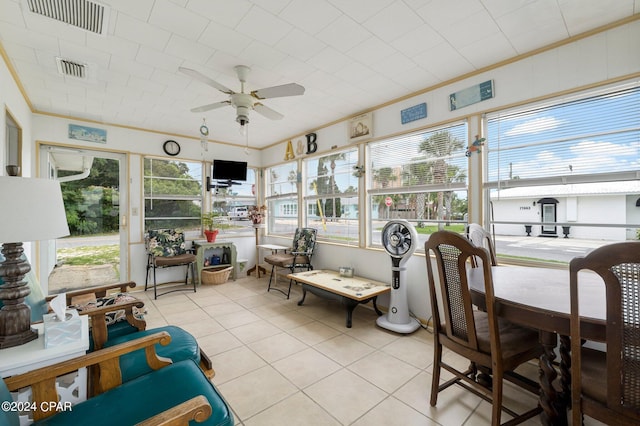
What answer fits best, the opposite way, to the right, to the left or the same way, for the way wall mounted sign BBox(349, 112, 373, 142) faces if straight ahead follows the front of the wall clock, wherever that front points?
to the right

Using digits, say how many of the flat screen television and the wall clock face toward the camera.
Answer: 2

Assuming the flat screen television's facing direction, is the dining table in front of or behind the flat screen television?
in front

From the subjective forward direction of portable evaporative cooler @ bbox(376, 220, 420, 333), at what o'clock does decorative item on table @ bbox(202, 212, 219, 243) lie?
The decorative item on table is roughly at 2 o'clock from the portable evaporative cooler.

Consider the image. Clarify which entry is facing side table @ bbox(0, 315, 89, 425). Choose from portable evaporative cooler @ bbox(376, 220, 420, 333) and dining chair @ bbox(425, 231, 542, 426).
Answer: the portable evaporative cooler

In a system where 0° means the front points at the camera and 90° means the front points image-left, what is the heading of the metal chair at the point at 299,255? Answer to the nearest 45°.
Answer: approximately 45°

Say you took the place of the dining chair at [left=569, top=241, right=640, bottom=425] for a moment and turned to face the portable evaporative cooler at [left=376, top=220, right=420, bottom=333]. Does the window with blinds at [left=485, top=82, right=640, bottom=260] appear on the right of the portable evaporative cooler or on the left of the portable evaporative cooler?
right

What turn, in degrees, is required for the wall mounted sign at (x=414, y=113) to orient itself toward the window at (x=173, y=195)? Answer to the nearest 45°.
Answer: approximately 45° to its right

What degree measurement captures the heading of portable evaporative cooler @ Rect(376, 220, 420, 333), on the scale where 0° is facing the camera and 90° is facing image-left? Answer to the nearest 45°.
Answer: approximately 45°

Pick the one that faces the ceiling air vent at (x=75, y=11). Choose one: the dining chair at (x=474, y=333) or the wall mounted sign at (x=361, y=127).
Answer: the wall mounted sign

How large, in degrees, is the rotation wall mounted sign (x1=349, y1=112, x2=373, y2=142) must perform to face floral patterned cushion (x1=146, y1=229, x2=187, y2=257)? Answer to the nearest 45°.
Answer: approximately 45° to its right

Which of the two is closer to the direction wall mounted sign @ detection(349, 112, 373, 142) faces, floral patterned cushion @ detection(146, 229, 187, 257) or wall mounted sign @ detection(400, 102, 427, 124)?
the floral patterned cushion

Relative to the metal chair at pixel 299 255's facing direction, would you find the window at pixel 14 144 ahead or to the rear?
ahead

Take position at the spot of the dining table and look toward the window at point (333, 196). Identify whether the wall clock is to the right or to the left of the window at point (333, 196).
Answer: left
